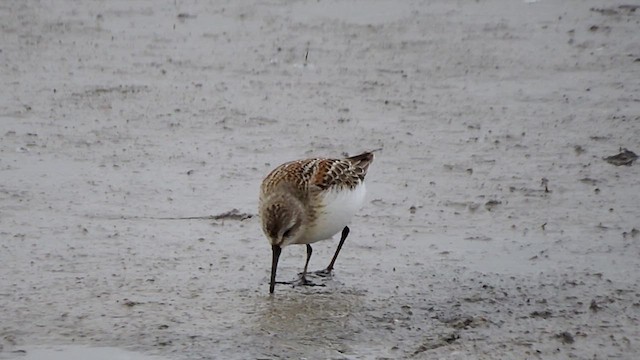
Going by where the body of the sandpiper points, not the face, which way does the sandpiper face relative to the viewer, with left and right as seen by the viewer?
facing the viewer and to the left of the viewer
